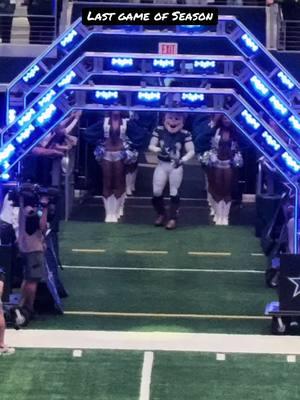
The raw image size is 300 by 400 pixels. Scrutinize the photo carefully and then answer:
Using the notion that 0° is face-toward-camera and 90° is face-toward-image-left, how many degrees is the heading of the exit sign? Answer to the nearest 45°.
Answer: approximately 0°

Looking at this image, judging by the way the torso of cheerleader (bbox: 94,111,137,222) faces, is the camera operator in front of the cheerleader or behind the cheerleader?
in front

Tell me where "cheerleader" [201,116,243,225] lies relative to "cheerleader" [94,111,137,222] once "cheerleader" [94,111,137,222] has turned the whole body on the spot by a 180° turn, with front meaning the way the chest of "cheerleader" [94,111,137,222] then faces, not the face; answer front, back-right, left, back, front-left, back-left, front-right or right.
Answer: right

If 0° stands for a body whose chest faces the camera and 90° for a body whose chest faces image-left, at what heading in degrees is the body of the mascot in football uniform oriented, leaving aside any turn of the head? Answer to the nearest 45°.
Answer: approximately 0°

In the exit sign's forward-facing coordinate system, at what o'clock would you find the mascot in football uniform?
The mascot in football uniform is roughly at 12 o'clock from the exit sign.

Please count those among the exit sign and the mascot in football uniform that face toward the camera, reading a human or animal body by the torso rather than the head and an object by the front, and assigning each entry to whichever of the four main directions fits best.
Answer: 2

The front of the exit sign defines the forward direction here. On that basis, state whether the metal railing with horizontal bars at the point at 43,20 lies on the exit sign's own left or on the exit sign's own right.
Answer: on the exit sign's own right
